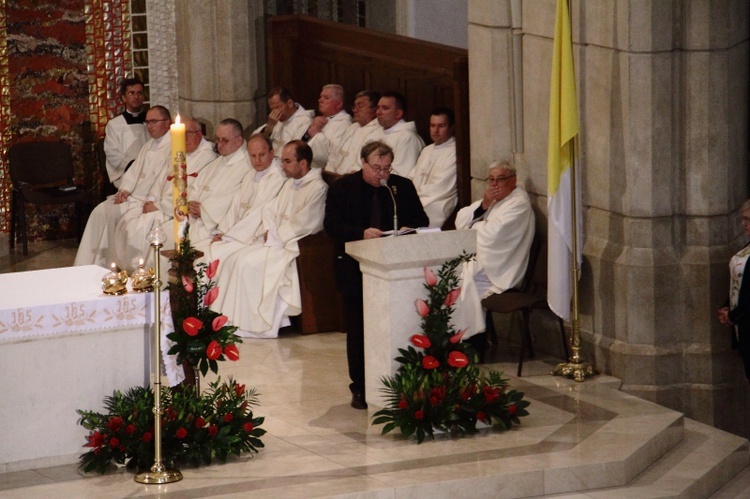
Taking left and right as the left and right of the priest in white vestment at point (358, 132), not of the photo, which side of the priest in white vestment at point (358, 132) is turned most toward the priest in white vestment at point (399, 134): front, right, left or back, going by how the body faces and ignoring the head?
left

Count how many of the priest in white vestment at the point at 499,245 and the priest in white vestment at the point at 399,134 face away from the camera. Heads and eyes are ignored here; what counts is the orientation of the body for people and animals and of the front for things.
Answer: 0

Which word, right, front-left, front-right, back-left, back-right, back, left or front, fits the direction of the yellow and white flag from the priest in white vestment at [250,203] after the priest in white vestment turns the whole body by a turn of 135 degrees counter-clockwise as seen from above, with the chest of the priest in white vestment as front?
front-right

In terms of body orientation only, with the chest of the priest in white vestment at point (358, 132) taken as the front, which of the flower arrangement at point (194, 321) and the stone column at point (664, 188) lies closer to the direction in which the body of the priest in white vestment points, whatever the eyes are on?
the flower arrangement

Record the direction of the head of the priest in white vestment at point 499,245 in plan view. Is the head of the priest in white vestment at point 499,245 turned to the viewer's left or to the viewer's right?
to the viewer's left

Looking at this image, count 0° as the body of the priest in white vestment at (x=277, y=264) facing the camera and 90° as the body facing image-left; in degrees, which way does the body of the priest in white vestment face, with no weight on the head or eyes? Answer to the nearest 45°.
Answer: approximately 45°

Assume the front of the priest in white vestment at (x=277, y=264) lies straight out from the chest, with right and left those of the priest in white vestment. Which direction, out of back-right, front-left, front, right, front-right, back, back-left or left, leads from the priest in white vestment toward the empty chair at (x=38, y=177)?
right

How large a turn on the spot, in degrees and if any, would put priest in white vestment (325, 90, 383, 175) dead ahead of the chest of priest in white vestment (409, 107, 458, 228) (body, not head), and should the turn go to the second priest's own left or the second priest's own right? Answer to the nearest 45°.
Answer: approximately 90° to the second priest's own right

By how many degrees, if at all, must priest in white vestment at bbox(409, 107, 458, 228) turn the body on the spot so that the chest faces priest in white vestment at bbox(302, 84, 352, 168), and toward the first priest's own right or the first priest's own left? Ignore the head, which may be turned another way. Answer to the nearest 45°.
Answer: approximately 90° to the first priest's own right
